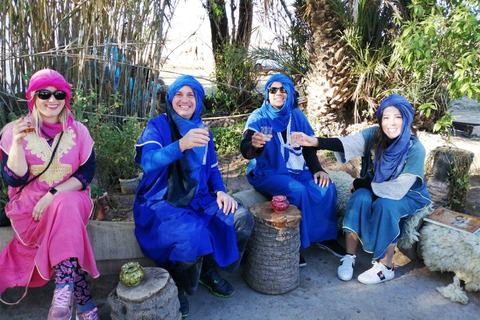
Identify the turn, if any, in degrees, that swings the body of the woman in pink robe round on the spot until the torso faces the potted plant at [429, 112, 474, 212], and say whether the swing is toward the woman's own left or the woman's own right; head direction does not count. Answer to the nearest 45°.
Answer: approximately 90° to the woman's own left

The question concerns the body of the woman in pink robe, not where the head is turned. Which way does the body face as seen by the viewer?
toward the camera

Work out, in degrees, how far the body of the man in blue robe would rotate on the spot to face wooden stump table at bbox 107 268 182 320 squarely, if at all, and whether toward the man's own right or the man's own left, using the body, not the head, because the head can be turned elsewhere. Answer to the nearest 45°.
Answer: approximately 45° to the man's own right

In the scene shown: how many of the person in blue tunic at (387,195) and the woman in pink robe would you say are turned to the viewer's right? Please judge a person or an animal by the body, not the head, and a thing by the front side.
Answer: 0

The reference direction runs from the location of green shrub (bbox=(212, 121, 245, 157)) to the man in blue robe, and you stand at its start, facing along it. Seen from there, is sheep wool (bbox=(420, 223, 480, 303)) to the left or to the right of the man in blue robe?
left

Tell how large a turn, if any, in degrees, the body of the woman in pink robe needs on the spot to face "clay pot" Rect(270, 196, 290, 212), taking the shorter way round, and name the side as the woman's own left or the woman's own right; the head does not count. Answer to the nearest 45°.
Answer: approximately 90° to the woman's own left

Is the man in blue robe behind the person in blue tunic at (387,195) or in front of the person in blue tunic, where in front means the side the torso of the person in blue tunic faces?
in front

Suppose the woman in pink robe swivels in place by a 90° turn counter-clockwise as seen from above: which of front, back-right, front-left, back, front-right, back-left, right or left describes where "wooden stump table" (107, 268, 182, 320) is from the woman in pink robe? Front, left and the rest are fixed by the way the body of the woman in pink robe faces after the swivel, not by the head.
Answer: front-right

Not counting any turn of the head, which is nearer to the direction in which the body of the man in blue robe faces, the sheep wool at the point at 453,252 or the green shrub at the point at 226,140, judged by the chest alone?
the sheep wool

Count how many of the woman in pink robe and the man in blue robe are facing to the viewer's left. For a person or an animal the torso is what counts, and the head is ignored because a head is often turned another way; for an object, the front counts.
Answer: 0

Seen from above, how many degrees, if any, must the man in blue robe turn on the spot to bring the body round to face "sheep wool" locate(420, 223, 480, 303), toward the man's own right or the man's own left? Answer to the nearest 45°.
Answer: approximately 45° to the man's own left

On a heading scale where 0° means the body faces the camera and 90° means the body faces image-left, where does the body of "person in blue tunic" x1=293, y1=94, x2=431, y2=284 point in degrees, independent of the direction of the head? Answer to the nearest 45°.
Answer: approximately 45°

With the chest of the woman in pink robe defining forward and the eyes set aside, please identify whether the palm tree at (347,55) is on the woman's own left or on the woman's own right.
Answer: on the woman's own left

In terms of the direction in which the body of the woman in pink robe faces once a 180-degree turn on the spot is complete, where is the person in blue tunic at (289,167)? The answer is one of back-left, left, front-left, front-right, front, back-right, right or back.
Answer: right
